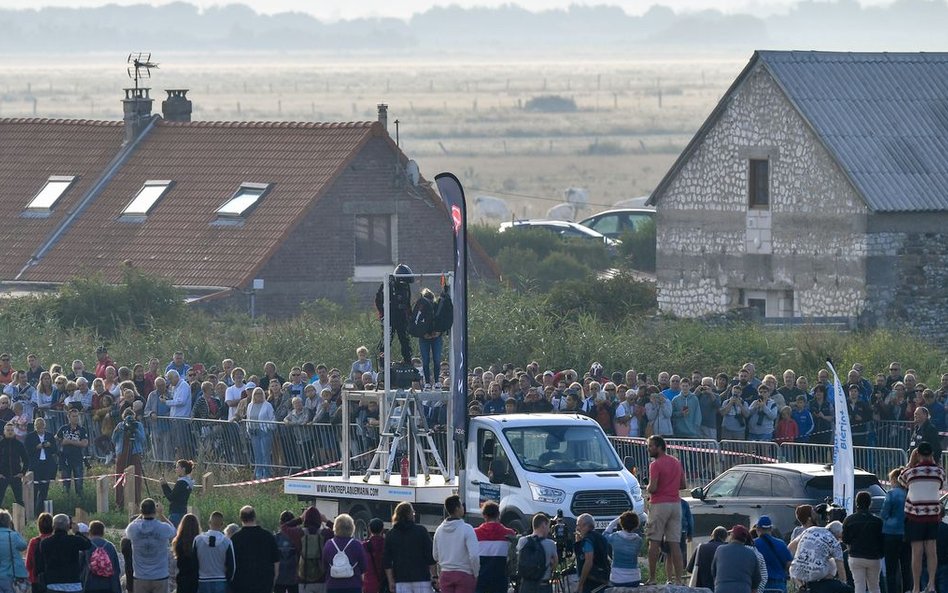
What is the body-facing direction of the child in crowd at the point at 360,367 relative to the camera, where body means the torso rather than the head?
toward the camera

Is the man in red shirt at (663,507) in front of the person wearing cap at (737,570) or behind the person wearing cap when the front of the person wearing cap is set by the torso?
in front

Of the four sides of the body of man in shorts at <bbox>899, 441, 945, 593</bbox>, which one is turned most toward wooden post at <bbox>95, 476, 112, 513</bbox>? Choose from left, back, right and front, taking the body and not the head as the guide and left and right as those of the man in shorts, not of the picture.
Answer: left

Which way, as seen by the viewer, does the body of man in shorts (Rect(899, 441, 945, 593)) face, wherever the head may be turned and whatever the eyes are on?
away from the camera

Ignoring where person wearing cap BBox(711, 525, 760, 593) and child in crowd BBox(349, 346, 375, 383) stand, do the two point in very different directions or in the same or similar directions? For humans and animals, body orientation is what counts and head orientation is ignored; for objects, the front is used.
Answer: very different directions

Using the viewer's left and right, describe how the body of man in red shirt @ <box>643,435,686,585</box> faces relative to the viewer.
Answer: facing away from the viewer and to the left of the viewer

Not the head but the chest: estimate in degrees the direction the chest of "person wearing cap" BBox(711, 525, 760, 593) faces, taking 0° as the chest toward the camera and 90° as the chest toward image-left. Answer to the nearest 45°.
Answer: approximately 180°

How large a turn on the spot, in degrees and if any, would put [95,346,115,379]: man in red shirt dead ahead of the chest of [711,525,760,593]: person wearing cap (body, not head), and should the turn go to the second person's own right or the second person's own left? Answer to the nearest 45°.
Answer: approximately 45° to the second person's own left

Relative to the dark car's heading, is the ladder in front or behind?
in front
